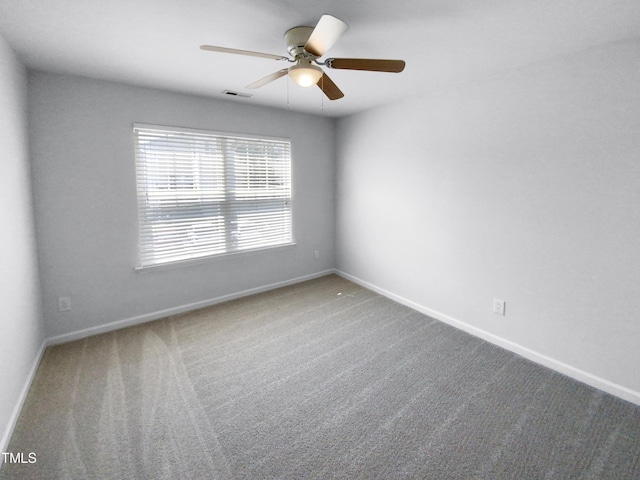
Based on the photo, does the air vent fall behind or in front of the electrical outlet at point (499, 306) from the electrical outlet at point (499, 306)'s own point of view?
in front

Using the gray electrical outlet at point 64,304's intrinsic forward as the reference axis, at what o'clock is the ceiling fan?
The ceiling fan is roughly at 11 o'clock from the gray electrical outlet.

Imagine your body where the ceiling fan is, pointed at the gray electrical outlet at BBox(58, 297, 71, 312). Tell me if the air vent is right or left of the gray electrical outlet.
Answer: right

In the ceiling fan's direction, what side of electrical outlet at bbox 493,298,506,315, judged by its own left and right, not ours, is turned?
front

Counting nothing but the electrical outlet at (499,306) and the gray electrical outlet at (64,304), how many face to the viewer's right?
0

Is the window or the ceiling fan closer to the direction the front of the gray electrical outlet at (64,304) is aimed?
the ceiling fan

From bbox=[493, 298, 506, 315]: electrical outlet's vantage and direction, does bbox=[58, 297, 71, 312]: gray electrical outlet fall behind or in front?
in front

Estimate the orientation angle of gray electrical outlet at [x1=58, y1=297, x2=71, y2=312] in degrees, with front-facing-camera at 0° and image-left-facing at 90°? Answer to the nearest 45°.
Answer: approximately 0°

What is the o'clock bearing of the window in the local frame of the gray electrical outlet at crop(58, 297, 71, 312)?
The window is roughly at 9 o'clock from the gray electrical outlet.

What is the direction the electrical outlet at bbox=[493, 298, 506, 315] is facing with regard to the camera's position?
facing the viewer and to the left of the viewer

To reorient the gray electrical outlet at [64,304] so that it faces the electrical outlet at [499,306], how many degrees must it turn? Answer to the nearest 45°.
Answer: approximately 45° to its left
